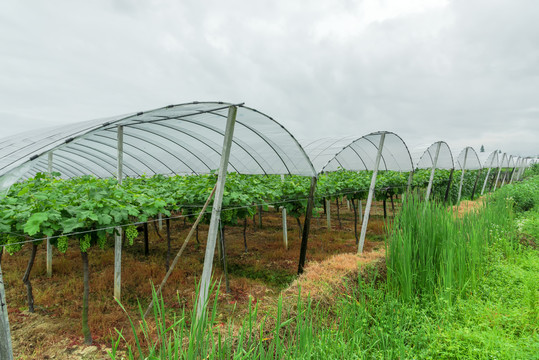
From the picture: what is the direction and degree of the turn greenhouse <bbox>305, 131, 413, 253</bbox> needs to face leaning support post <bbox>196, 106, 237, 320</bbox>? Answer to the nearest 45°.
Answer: approximately 45° to its right

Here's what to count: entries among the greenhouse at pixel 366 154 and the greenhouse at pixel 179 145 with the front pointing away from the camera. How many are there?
0

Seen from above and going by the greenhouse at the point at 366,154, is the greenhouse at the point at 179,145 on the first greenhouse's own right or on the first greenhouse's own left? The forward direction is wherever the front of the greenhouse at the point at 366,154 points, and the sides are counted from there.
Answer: on the first greenhouse's own right

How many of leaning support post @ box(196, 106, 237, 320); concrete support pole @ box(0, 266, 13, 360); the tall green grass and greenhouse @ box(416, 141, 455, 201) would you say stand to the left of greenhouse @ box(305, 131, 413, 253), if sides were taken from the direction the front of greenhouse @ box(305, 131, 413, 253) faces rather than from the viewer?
1

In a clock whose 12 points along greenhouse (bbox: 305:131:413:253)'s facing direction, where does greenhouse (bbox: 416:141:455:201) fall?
greenhouse (bbox: 416:141:455:201) is roughly at 9 o'clock from greenhouse (bbox: 305:131:413:253).

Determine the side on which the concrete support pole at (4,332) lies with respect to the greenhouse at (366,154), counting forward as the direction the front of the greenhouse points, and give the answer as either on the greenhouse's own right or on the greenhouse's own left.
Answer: on the greenhouse's own right

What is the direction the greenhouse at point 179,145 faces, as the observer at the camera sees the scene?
facing the viewer and to the right of the viewer

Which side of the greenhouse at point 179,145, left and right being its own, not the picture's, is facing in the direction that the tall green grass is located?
front
